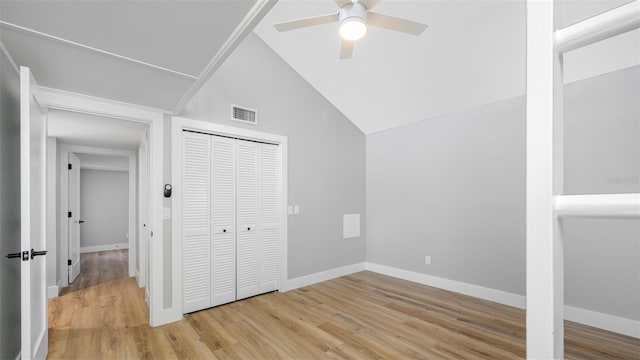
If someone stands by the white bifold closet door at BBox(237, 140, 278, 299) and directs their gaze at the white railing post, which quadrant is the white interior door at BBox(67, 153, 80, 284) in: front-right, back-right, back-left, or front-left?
back-right

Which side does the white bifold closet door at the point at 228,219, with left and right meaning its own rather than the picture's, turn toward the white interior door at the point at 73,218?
back

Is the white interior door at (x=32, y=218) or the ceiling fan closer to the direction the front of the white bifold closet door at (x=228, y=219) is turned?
the ceiling fan

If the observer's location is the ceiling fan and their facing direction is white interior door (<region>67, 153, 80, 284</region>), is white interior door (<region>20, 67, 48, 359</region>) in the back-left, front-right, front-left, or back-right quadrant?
front-left

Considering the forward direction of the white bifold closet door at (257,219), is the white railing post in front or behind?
in front

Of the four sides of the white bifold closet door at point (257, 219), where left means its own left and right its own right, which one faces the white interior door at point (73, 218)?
back

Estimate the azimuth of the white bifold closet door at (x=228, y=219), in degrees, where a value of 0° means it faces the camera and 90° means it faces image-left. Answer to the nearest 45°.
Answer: approximately 315°

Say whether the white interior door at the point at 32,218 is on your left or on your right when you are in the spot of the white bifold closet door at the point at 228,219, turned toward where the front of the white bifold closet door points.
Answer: on your right

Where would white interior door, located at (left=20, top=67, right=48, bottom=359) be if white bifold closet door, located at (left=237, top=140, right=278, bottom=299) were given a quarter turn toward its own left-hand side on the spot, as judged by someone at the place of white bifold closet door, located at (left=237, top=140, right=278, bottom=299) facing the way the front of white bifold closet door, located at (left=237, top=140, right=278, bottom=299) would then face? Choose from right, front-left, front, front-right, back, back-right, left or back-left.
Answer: back

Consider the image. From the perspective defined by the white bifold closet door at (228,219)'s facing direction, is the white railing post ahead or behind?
ahead

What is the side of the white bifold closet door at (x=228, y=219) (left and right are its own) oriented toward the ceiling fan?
front
